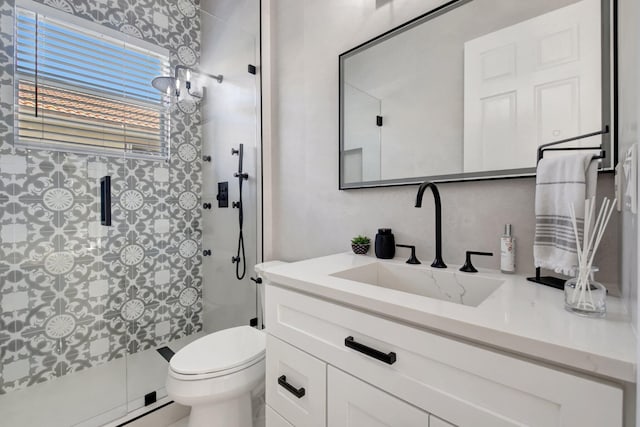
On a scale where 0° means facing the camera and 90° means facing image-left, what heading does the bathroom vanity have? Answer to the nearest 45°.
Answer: approximately 45°

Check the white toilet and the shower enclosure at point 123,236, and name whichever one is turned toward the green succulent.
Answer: the shower enclosure

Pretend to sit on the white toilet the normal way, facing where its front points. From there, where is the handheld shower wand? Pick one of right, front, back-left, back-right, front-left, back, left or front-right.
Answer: back-right

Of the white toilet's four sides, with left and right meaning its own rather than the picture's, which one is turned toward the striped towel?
left

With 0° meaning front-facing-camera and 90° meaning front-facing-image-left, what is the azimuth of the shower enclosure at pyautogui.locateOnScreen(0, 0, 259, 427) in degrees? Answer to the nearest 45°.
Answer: approximately 315°

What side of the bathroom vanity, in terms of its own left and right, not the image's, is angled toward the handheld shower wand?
right

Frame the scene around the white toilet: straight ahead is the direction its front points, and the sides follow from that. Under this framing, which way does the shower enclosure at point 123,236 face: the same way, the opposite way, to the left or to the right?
to the left

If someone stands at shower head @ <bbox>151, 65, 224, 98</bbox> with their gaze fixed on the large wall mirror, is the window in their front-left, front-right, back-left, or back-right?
back-right
